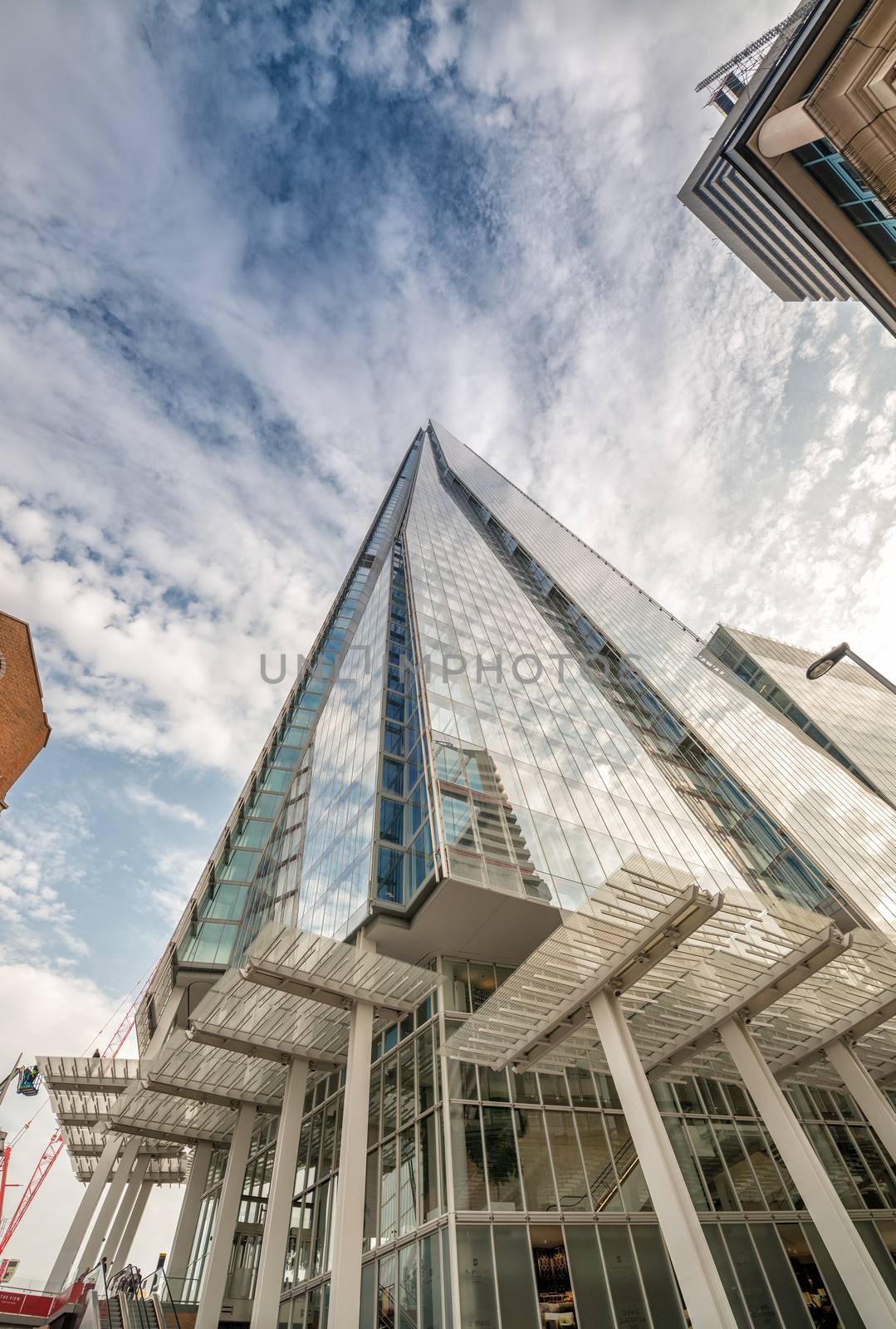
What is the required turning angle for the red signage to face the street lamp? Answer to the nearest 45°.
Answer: approximately 45° to its left

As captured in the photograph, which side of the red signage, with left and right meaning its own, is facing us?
front

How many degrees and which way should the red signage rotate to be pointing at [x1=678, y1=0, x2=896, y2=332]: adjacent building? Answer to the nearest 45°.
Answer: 0° — it already faces it
